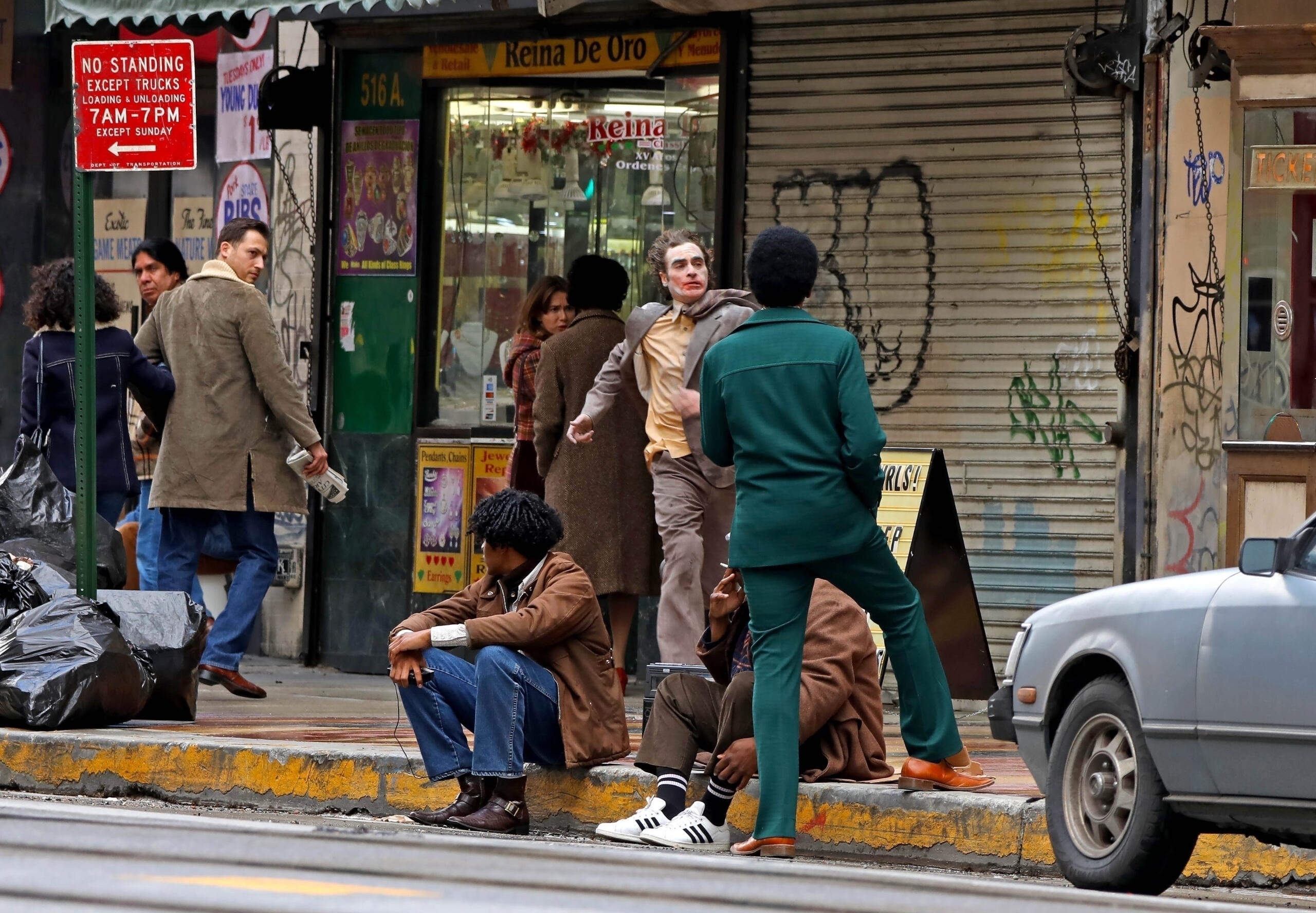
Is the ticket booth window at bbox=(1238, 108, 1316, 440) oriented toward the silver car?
yes

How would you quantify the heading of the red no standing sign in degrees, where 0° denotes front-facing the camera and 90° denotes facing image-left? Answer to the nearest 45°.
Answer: approximately 0°

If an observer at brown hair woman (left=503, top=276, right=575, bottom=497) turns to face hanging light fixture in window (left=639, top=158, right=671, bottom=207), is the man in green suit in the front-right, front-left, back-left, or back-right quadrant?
back-right

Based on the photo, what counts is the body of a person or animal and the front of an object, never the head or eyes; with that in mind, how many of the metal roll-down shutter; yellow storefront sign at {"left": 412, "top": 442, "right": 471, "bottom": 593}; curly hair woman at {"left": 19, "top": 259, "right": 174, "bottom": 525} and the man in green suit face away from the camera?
2

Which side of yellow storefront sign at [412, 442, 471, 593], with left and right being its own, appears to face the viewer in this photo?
front

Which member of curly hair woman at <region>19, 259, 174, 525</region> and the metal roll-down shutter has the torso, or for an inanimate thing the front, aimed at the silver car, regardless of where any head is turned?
the metal roll-down shutter

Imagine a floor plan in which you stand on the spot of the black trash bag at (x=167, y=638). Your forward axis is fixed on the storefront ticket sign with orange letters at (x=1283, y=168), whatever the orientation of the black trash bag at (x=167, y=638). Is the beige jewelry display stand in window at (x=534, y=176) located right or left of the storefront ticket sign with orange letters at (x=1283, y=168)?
left

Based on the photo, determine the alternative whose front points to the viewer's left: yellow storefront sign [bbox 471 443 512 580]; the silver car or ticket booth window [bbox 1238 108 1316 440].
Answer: the silver car

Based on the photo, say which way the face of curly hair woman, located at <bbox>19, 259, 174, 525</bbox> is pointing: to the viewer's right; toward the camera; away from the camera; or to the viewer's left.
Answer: away from the camera

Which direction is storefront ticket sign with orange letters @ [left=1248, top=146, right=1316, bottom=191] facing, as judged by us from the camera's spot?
facing the viewer

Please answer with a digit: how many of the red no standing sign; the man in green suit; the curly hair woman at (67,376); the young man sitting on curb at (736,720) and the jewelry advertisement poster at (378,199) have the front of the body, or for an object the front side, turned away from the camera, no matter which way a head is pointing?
2

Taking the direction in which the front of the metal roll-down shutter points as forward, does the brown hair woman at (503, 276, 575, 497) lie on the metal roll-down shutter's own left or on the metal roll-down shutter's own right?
on the metal roll-down shutter's own right

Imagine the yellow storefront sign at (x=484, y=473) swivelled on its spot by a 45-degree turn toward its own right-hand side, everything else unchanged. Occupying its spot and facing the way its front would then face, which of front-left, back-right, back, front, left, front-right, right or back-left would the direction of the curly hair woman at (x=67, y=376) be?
front

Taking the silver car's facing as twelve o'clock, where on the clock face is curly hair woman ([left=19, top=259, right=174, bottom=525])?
The curly hair woman is roughly at 1 o'clock from the silver car.

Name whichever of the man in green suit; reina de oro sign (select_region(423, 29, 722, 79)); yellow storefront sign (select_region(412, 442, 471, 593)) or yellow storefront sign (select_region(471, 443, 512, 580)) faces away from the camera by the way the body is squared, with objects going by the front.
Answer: the man in green suit

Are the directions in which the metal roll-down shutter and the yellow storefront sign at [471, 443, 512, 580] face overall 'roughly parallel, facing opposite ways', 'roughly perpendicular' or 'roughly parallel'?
roughly parallel

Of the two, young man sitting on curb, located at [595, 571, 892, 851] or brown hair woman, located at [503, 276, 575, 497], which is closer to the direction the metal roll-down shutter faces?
the young man sitting on curb

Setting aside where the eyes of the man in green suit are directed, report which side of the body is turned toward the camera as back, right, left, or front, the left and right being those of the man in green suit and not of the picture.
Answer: back

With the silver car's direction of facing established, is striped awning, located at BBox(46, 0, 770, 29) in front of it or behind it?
in front

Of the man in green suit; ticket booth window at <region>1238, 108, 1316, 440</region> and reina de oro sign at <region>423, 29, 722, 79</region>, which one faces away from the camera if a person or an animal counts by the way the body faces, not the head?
the man in green suit
